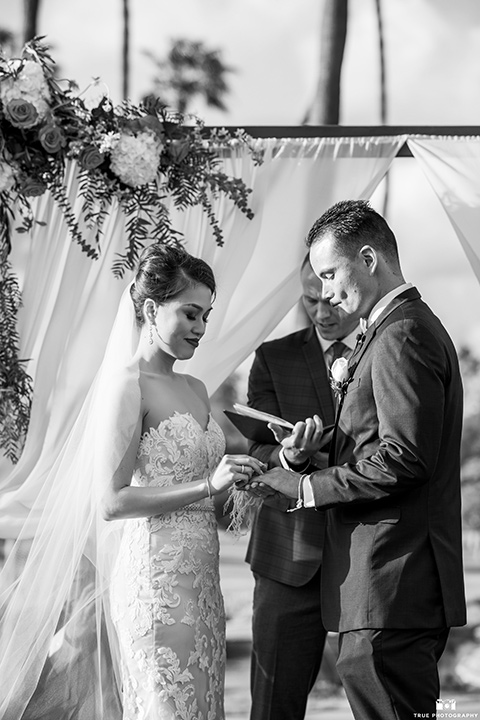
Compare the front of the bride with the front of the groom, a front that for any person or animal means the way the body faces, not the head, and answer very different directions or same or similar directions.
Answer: very different directions

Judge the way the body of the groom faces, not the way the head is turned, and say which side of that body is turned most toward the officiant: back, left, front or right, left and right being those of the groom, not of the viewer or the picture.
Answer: right

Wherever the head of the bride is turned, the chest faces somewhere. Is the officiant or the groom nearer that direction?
the groom

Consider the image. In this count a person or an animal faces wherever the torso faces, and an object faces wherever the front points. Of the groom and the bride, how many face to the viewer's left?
1

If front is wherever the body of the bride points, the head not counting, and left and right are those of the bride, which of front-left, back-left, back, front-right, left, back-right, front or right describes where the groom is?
front

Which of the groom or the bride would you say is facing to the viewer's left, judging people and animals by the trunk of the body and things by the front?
the groom

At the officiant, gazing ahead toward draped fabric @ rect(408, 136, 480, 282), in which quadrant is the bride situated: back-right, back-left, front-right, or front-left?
back-right

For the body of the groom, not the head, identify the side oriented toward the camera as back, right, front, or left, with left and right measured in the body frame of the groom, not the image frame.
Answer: left

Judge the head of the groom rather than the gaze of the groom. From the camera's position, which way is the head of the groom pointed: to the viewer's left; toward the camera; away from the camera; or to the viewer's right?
to the viewer's left

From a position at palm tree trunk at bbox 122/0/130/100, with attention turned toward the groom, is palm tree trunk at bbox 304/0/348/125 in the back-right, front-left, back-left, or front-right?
front-left

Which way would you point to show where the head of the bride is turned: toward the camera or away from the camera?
toward the camera
